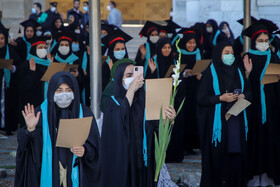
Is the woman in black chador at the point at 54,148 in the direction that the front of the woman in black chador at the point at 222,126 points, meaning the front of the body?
no

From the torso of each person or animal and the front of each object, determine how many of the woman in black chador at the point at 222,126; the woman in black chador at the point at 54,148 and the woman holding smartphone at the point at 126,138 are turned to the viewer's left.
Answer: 0

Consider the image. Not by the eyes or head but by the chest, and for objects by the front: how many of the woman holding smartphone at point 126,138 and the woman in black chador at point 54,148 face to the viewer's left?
0

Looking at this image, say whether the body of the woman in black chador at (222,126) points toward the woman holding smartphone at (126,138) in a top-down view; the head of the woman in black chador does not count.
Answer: no

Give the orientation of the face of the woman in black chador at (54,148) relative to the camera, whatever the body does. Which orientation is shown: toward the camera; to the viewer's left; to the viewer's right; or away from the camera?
toward the camera

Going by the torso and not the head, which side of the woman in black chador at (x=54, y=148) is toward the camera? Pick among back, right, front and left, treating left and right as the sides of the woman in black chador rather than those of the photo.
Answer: front

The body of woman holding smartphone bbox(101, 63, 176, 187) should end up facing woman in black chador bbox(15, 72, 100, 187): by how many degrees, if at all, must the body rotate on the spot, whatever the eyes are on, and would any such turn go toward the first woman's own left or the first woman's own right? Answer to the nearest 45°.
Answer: approximately 90° to the first woman's own right

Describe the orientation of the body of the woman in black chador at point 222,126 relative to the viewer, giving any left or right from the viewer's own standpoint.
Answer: facing the viewer and to the right of the viewer

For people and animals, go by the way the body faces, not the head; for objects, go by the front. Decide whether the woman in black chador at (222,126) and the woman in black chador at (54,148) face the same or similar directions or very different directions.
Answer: same or similar directions

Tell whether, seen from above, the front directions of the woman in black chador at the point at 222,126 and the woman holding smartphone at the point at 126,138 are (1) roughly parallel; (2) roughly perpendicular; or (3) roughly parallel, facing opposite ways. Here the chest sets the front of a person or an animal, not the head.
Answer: roughly parallel

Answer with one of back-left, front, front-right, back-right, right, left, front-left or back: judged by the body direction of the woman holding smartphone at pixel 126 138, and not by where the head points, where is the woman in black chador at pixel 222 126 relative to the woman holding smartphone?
left
